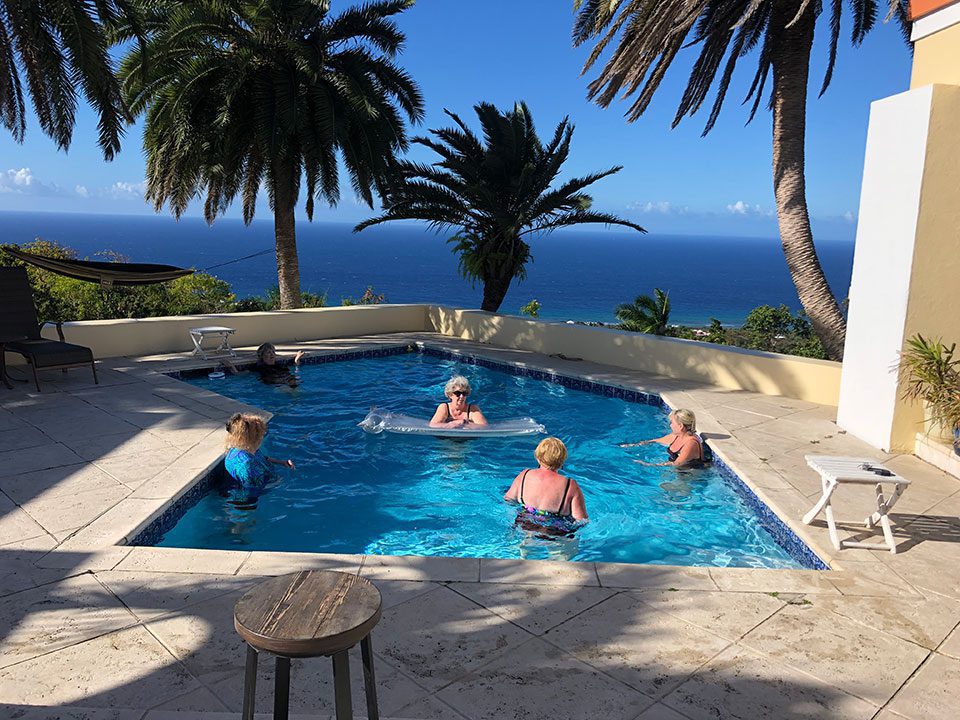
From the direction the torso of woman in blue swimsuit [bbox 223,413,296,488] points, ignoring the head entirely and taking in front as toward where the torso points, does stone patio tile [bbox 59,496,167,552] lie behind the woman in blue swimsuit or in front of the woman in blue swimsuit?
behind

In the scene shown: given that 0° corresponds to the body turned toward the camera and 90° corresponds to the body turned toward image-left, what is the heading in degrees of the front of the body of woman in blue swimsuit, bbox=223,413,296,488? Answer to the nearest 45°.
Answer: approximately 225°

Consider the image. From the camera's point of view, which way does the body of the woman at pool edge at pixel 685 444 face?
to the viewer's left

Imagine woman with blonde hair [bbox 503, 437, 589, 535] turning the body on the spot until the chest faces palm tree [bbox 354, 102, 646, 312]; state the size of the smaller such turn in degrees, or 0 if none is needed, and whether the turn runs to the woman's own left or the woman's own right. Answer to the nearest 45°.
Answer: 0° — they already face it

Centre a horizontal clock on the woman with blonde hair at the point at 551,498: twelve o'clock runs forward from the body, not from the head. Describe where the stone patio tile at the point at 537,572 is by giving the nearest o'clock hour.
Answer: The stone patio tile is roughly at 6 o'clock from the woman with blonde hair.

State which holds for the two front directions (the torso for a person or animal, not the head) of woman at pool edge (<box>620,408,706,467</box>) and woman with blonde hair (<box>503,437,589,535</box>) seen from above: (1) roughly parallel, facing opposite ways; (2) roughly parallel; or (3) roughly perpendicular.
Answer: roughly perpendicular

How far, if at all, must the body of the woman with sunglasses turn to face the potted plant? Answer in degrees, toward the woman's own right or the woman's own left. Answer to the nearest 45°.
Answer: approximately 90° to the woman's own left

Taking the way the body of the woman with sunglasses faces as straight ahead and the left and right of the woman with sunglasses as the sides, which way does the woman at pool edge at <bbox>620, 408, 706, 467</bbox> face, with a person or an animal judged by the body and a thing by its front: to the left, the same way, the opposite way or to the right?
to the right

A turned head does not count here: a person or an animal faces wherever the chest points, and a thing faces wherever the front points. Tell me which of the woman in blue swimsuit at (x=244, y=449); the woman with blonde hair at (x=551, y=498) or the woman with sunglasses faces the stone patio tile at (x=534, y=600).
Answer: the woman with sunglasses

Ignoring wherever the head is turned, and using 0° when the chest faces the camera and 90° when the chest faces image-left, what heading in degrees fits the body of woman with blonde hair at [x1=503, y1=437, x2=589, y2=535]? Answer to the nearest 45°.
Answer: approximately 180°

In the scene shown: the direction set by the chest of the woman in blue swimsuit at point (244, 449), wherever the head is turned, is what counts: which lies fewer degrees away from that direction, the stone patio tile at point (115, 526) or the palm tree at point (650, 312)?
the palm tree
